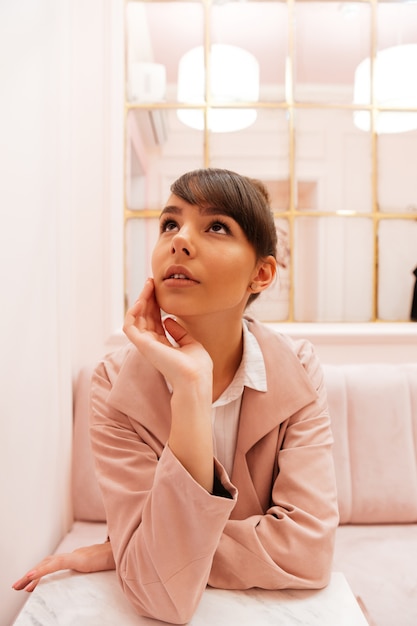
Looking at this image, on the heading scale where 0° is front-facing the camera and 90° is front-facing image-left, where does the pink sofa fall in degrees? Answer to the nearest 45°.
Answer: approximately 0°

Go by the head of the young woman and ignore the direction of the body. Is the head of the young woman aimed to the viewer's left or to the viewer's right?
to the viewer's left
